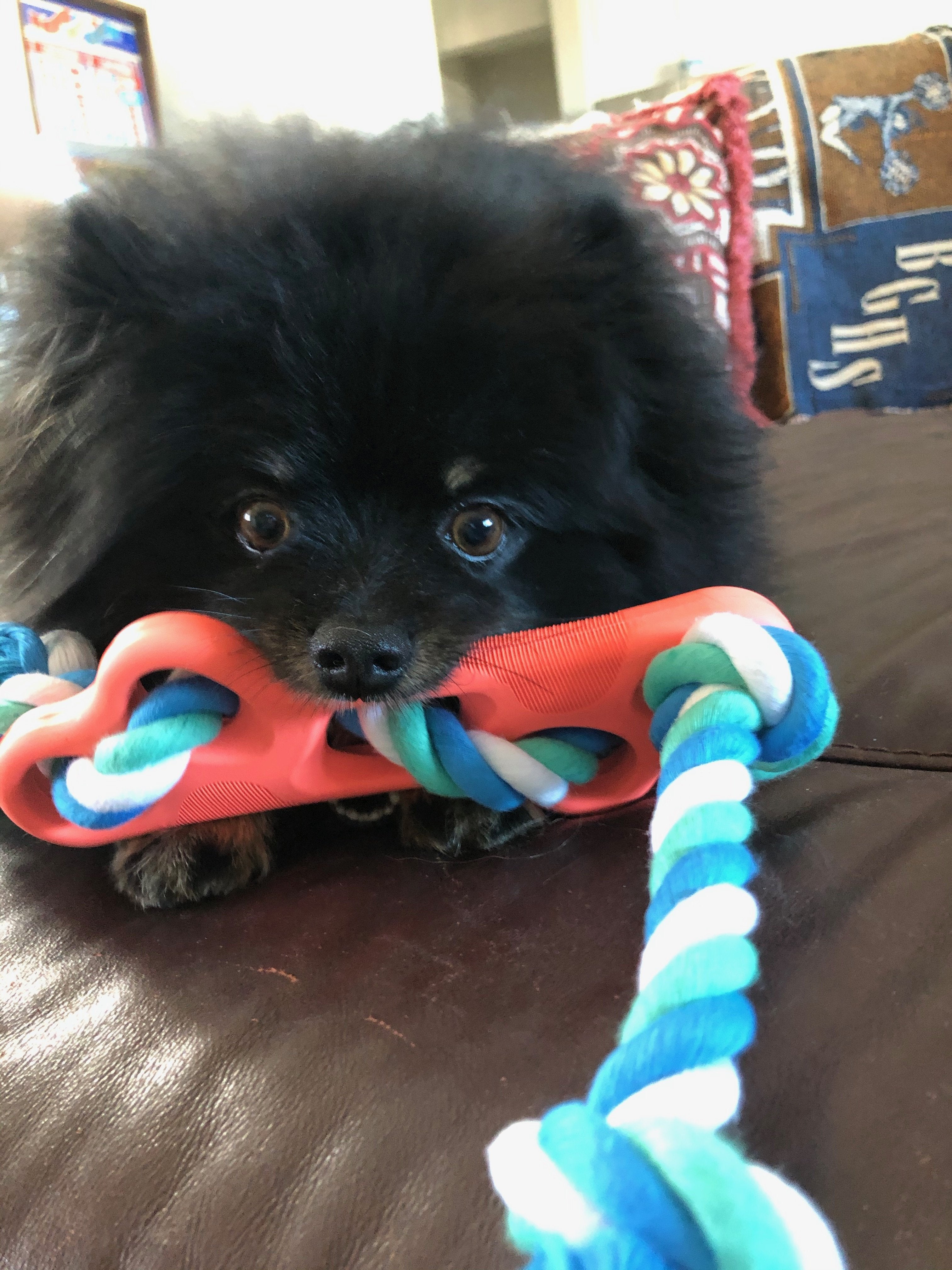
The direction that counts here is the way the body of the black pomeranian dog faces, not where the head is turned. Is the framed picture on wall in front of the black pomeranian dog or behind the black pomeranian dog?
behind

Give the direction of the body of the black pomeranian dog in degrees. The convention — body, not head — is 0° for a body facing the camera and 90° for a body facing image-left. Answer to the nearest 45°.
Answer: approximately 0°

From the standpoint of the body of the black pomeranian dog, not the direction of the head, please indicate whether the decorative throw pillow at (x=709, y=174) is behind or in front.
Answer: behind

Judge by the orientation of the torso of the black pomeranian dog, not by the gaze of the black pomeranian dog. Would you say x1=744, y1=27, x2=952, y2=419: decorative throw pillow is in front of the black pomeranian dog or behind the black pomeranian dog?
behind
